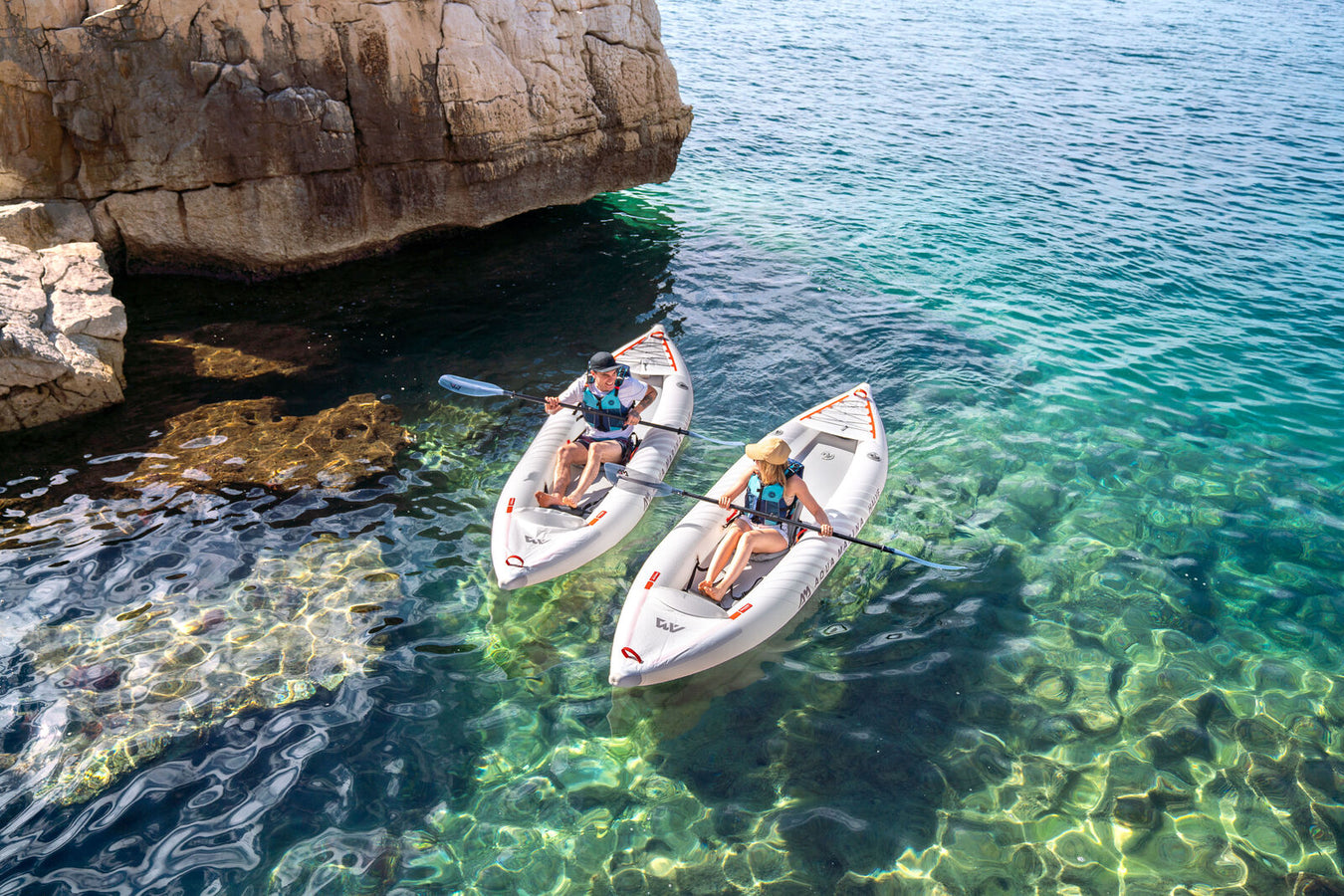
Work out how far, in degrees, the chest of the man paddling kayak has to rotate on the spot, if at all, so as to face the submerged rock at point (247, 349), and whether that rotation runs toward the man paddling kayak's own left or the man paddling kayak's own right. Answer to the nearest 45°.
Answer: approximately 90° to the man paddling kayak's own right

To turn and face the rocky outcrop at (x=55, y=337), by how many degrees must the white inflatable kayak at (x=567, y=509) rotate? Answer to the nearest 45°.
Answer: approximately 90° to its right

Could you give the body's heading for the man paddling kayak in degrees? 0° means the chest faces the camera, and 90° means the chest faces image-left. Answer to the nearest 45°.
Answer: approximately 45°

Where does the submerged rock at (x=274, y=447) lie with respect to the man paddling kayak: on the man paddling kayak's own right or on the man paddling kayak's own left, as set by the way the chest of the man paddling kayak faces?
on the man paddling kayak's own right

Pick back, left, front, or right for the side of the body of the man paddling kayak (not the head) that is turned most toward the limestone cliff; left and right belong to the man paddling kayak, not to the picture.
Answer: right

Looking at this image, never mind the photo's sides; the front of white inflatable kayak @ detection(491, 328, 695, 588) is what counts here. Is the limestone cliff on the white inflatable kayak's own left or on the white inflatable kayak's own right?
on the white inflatable kayak's own right

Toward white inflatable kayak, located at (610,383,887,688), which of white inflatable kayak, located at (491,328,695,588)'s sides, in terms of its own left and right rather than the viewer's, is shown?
left

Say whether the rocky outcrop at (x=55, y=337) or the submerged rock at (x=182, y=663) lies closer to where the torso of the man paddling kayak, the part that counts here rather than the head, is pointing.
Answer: the submerged rock
